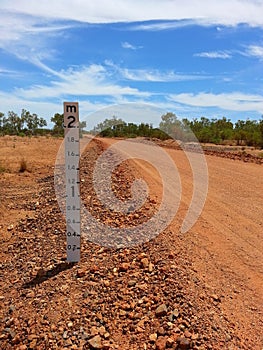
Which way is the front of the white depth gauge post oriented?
toward the camera
